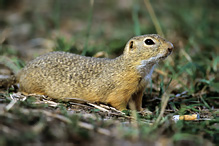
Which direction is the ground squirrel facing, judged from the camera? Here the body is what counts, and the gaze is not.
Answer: to the viewer's right
